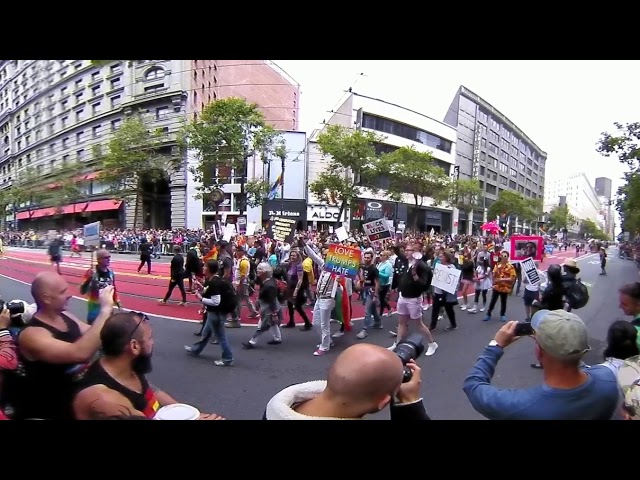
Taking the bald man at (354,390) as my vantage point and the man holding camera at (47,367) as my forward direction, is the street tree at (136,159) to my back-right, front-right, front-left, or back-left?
front-right

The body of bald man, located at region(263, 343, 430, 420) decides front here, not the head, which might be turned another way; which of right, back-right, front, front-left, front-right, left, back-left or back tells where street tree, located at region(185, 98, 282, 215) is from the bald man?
left

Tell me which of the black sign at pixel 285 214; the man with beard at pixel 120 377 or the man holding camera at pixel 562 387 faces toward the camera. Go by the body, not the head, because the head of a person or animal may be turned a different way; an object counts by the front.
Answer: the black sign

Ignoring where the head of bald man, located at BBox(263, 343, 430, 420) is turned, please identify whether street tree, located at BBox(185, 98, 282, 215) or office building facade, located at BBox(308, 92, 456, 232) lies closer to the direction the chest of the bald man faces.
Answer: the office building facade

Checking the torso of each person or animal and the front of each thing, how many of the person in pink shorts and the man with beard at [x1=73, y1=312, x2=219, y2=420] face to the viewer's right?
1

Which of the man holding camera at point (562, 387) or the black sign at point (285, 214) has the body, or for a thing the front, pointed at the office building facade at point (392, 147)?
the man holding camera

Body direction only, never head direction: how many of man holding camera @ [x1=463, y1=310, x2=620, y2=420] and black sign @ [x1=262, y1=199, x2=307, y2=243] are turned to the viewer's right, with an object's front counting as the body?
0

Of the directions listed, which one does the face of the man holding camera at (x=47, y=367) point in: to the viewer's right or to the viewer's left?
to the viewer's right

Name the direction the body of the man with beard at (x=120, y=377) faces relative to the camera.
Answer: to the viewer's right

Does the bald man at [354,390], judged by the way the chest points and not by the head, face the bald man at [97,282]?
no

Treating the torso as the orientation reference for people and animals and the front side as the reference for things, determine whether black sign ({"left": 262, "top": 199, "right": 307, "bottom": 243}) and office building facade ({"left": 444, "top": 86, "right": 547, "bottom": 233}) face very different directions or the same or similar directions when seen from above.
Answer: same or similar directions

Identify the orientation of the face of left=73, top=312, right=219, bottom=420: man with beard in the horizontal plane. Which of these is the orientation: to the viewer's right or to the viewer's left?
to the viewer's right

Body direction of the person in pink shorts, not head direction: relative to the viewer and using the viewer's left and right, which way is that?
facing the viewer and to the left of the viewer

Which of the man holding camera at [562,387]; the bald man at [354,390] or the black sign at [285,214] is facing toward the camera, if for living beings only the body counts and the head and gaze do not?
the black sign

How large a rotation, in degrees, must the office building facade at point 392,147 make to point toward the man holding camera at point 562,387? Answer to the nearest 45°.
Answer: approximately 45° to its right

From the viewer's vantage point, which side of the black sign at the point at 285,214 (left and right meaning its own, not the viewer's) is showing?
front
